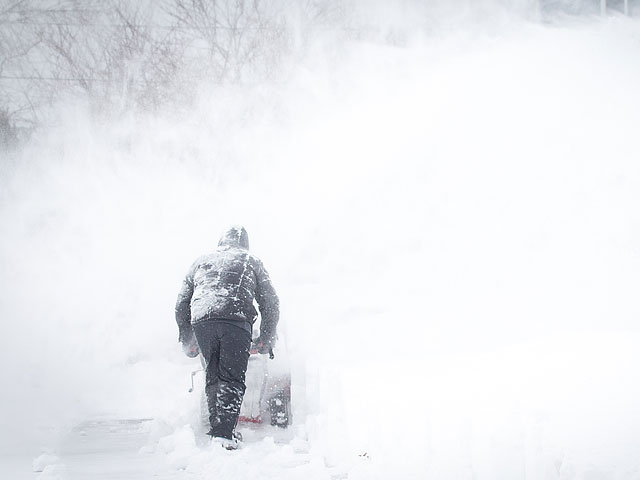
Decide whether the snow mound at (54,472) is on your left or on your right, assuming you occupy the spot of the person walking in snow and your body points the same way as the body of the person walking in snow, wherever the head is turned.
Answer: on your left

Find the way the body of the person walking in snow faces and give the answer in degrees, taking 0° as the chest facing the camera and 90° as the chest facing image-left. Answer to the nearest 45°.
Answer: approximately 180°
